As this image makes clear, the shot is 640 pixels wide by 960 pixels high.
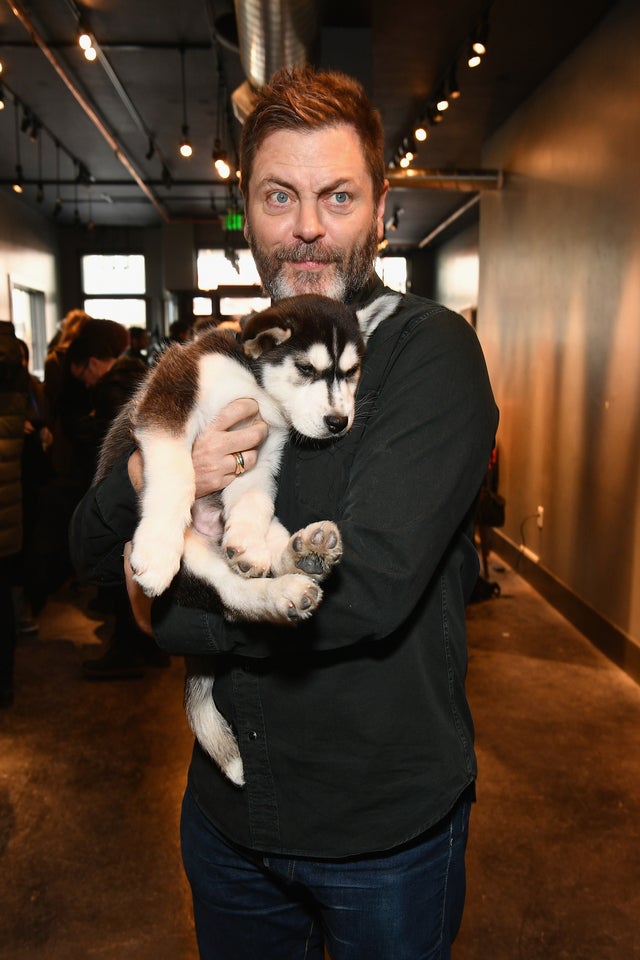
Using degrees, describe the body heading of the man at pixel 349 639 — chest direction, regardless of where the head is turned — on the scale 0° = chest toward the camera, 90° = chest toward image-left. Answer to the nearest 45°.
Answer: approximately 45°

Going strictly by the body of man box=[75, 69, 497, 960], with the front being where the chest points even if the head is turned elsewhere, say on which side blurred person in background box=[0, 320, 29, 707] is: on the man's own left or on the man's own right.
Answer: on the man's own right

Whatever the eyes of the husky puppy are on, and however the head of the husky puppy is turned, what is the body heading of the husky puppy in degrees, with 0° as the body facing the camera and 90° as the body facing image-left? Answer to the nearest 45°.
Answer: approximately 315°

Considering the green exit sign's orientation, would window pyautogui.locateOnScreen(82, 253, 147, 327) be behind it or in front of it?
behind

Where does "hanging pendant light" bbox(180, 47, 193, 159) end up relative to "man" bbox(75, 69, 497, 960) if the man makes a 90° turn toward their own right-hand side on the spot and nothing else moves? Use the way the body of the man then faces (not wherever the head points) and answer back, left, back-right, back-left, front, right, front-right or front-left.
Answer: front-right

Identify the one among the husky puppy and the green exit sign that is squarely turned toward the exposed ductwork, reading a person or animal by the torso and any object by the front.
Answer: the green exit sign

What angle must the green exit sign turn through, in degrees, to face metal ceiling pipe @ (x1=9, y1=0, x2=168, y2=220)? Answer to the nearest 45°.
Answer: approximately 45° to its right

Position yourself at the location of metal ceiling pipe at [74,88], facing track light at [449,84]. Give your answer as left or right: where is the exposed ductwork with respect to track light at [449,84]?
right

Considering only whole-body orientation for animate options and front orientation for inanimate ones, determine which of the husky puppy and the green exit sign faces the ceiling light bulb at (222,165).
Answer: the green exit sign
